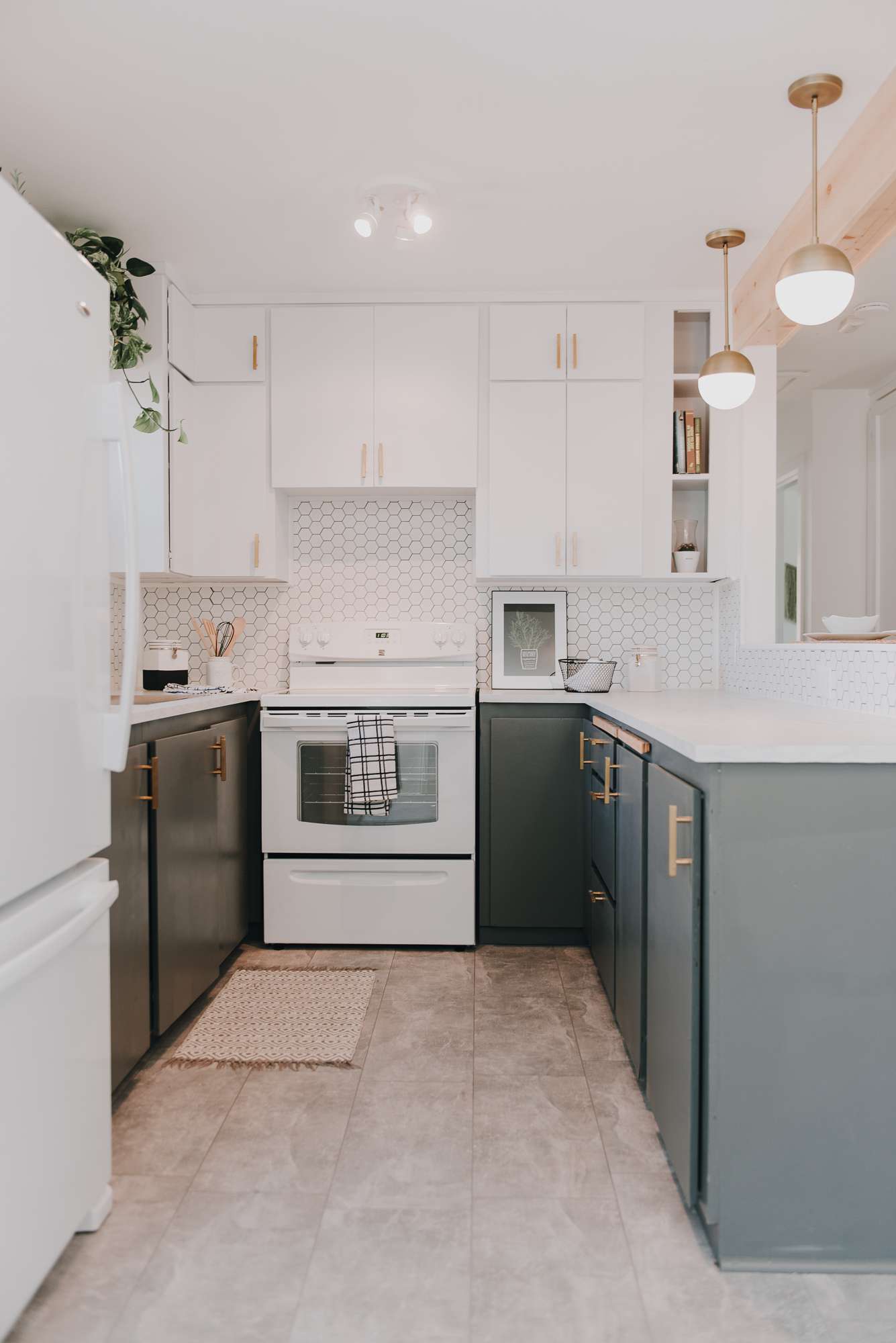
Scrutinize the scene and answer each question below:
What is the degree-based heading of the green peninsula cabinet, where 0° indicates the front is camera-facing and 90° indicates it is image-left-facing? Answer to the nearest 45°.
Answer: approximately 90°

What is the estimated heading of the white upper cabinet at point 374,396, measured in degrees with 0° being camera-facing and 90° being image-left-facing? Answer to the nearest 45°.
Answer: approximately 0°

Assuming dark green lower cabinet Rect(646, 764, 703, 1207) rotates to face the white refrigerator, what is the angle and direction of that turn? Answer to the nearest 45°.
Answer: approximately 45° to its left

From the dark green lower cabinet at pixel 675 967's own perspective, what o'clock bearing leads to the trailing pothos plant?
The trailing pothos plant is roughly at 1 o'clock from the dark green lower cabinet.

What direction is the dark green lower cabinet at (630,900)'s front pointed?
to the viewer's left

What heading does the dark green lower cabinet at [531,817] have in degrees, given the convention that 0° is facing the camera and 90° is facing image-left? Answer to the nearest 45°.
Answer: approximately 0°

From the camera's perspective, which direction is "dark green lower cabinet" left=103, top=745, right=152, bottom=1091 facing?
to the viewer's right

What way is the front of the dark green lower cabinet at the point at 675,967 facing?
to the viewer's left

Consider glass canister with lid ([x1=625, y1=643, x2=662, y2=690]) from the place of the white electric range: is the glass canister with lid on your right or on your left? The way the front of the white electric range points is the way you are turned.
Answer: on your left
